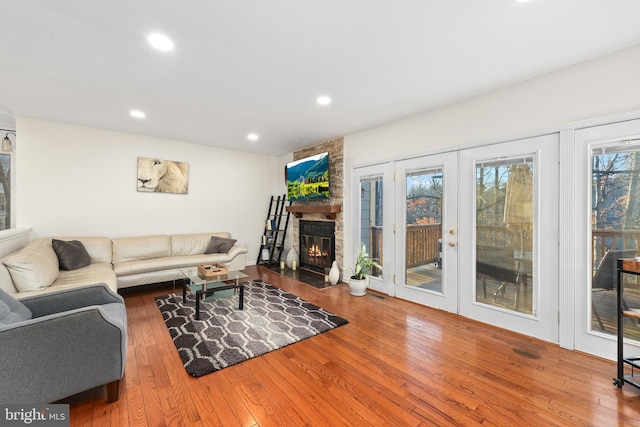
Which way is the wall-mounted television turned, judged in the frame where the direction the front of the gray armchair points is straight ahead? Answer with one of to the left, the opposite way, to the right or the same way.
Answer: the opposite way

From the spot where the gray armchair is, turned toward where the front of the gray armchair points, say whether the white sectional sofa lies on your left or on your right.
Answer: on your left

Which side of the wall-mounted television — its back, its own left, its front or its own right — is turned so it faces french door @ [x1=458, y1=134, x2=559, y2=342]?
left

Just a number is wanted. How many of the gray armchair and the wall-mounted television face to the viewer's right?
1

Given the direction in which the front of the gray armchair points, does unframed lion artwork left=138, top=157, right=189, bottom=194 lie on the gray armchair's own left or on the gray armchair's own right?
on the gray armchair's own left

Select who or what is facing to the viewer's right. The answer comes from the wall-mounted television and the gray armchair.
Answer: the gray armchair

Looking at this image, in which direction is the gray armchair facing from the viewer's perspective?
to the viewer's right

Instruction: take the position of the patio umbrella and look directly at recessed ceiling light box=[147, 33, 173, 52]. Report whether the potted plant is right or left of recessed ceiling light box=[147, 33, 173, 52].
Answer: right
